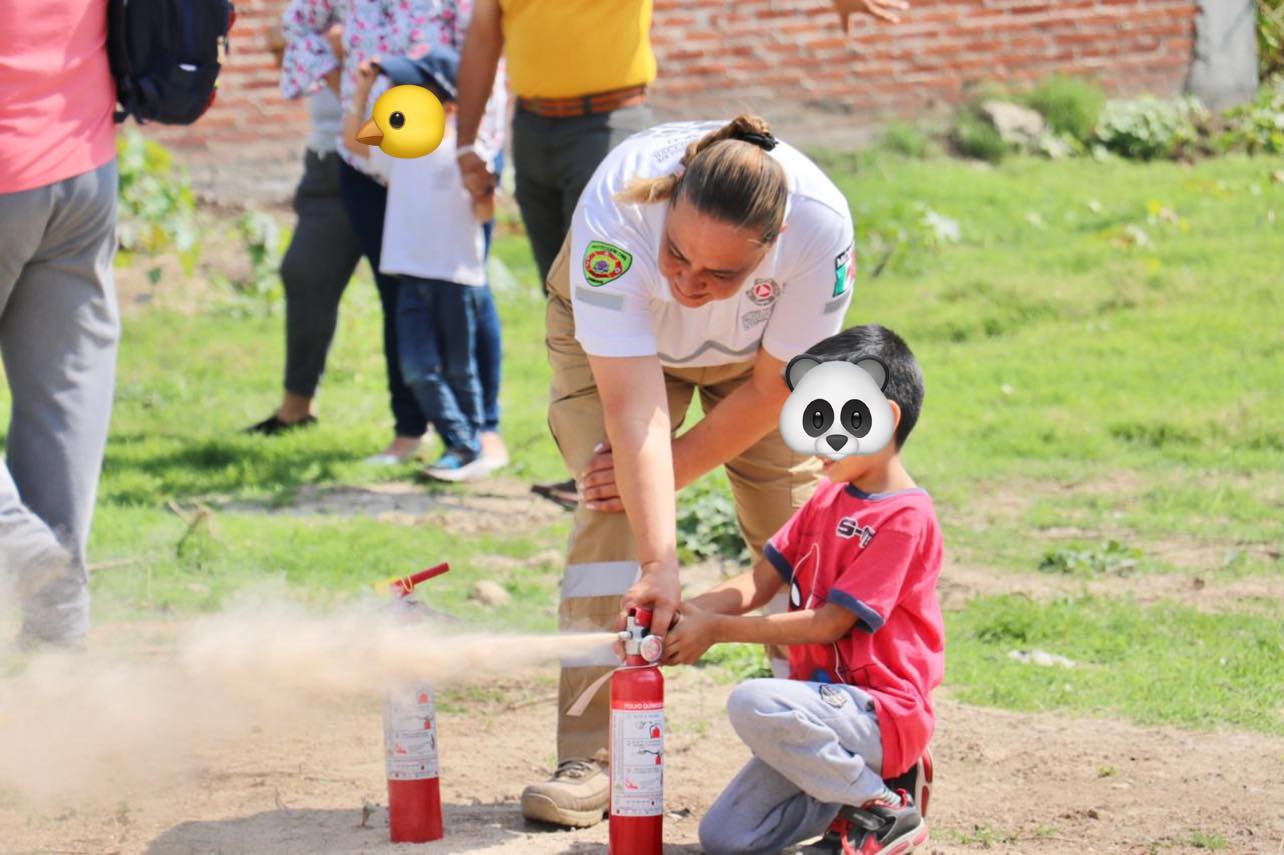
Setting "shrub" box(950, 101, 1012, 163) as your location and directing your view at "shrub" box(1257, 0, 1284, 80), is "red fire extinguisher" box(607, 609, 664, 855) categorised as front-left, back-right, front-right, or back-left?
back-right

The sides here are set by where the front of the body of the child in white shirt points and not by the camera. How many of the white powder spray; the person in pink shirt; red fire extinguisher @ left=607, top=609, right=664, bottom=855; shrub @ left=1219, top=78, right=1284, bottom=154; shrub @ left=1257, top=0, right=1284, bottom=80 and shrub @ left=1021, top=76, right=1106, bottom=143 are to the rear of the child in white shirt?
3

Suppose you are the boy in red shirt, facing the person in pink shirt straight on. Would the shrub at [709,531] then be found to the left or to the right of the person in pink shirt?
right

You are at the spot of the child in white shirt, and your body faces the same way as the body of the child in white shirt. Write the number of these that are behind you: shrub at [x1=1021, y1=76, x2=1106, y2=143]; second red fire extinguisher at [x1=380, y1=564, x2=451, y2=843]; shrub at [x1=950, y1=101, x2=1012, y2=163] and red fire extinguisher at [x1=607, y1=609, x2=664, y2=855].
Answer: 2
